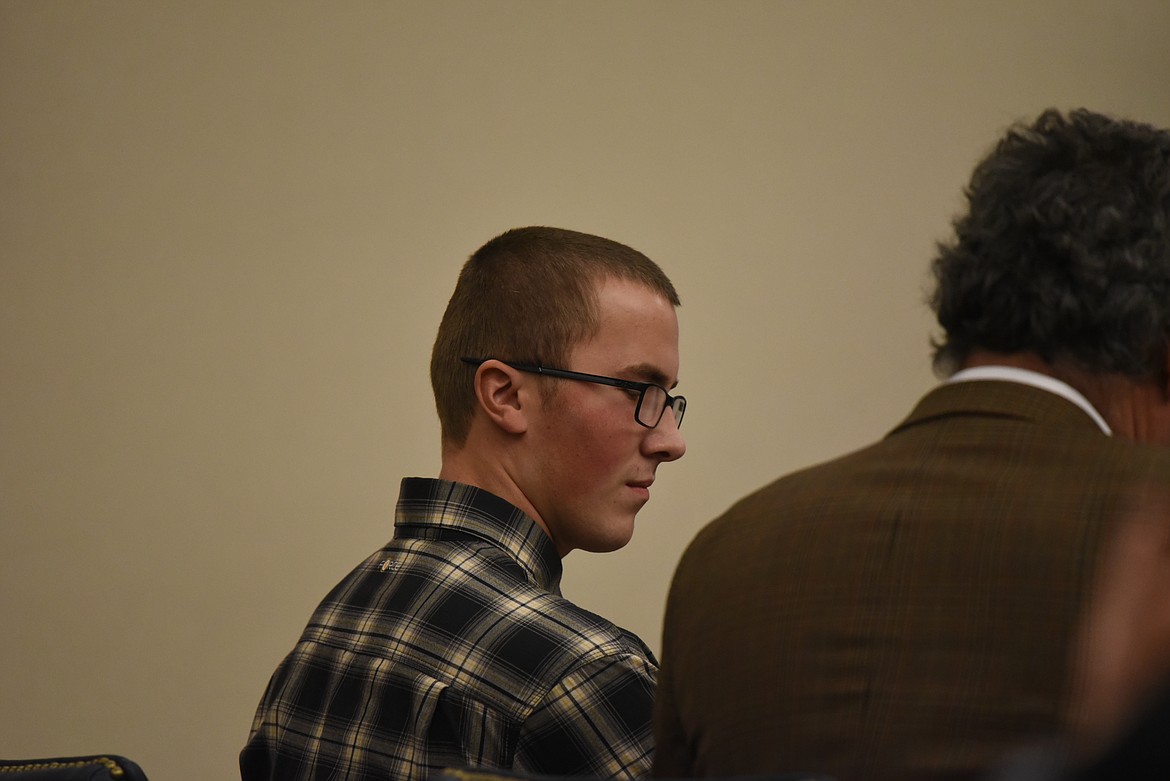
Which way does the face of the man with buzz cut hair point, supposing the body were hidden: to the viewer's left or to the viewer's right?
to the viewer's right

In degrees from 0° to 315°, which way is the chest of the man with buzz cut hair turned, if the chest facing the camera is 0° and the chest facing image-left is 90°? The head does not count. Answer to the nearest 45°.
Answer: approximately 225°

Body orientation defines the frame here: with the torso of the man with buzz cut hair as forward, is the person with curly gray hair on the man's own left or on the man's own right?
on the man's own right
